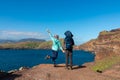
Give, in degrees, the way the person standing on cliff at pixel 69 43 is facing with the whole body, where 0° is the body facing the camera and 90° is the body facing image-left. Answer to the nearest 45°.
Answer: approximately 180°
